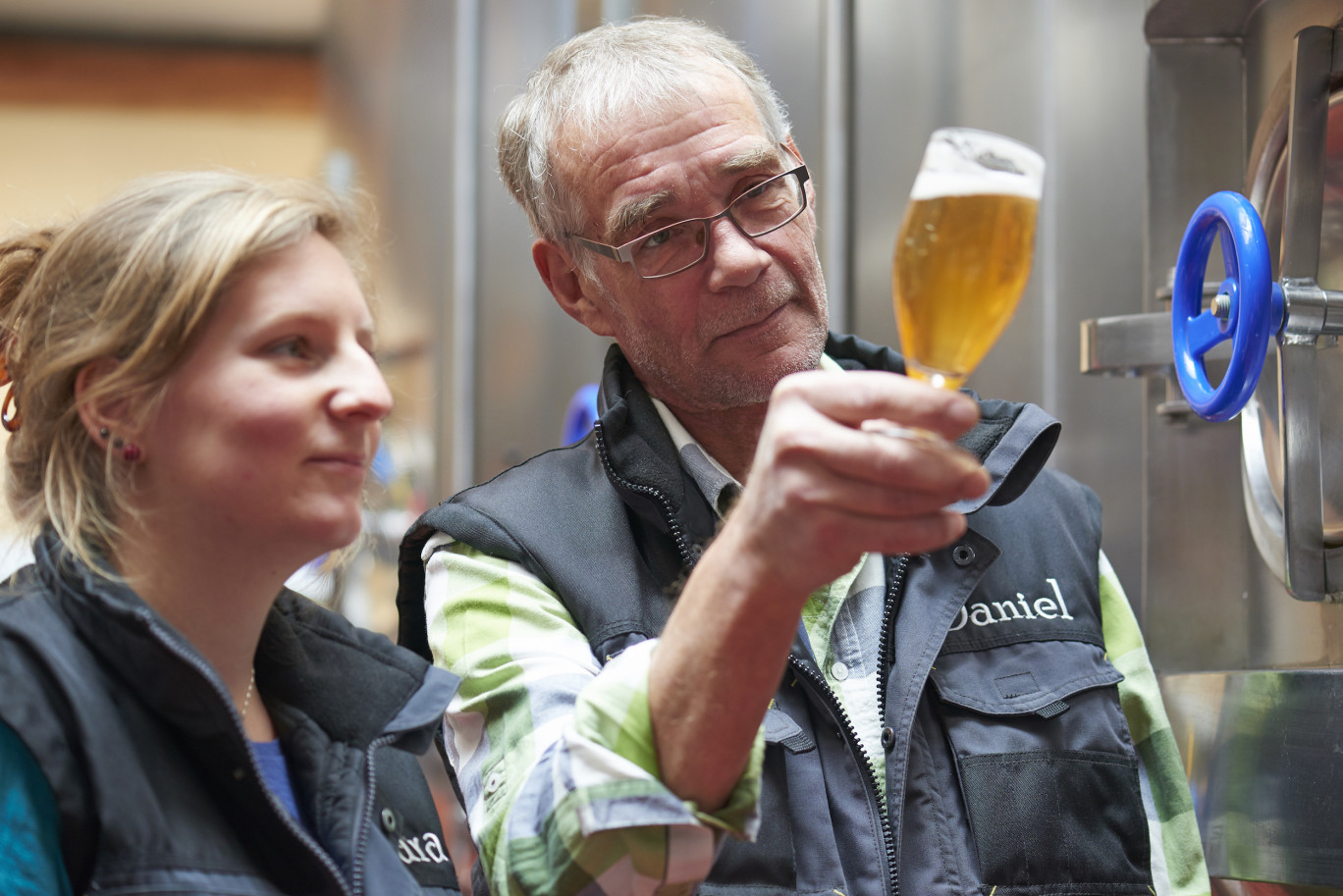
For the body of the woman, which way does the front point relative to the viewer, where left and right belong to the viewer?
facing the viewer and to the right of the viewer

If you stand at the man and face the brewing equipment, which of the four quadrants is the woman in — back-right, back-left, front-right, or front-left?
back-right

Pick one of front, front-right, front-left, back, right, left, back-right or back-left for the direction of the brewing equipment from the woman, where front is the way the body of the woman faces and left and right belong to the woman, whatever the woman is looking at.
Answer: front-left

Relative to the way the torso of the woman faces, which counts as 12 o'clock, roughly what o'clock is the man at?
The man is roughly at 10 o'clock from the woman.

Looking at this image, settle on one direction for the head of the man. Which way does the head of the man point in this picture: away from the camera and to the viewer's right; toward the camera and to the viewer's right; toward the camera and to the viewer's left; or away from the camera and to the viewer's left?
toward the camera and to the viewer's right

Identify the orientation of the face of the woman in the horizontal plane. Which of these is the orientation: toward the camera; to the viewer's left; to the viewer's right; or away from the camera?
to the viewer's right
